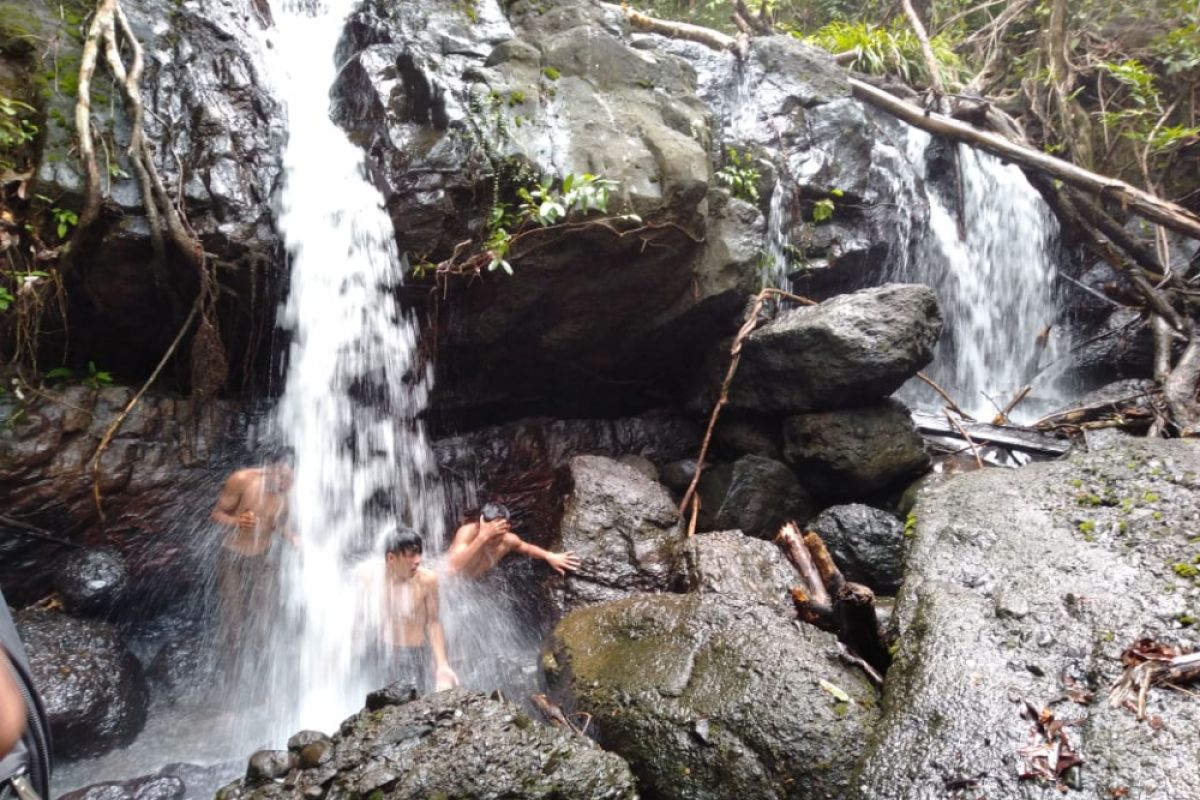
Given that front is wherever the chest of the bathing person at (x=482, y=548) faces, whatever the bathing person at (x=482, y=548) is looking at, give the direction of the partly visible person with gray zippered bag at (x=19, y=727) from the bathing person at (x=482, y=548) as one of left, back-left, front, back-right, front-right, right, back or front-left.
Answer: front-right

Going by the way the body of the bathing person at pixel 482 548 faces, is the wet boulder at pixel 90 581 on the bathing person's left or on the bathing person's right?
on the bathing person's right

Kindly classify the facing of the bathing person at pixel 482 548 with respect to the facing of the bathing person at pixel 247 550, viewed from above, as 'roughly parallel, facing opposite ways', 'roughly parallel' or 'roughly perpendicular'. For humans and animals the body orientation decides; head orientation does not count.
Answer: roughly parallel

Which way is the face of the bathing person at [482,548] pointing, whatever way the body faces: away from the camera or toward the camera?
toward the camera

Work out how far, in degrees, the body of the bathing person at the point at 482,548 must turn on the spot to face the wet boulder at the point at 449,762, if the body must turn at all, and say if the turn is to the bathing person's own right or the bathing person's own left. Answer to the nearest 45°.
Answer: approximately 45° to the bathing person's own right

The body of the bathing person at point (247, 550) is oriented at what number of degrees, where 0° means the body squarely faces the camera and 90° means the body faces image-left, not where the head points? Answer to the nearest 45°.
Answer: approximately 315°

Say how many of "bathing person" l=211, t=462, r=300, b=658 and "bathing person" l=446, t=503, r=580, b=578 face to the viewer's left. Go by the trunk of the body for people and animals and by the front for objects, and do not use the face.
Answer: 0
